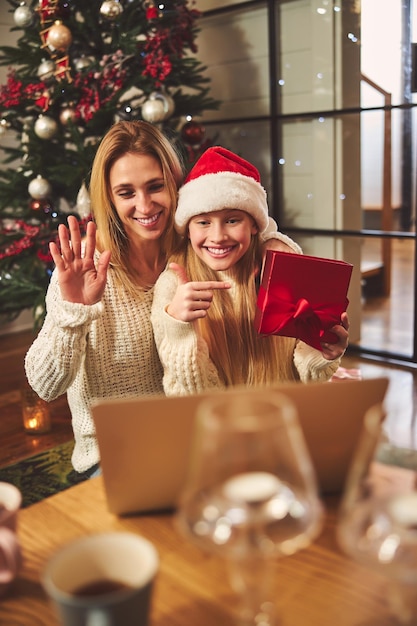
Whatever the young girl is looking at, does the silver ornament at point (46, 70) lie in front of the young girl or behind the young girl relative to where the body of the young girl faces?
behind

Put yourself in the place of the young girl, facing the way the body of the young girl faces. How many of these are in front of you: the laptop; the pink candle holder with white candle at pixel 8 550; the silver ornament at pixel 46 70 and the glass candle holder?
2

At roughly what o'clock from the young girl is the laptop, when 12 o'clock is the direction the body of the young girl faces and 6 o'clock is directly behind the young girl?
The laptop is roughly at 12 o'clock from the young girl.

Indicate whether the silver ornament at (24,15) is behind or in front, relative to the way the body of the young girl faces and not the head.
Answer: behind

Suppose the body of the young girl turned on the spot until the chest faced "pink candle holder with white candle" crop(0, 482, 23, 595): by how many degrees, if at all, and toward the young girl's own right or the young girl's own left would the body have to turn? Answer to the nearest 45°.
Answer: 0° — they already face it

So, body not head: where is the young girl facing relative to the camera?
toward the camera

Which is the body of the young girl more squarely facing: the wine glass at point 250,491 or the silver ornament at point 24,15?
the wine glass

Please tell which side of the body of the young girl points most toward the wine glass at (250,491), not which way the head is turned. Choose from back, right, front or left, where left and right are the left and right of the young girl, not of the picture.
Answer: front

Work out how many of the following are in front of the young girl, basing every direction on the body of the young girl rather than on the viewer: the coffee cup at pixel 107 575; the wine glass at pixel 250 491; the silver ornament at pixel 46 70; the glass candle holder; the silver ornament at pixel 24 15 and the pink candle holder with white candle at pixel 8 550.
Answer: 3

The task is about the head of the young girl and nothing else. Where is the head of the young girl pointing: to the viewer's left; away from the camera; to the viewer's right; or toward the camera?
toward the camera

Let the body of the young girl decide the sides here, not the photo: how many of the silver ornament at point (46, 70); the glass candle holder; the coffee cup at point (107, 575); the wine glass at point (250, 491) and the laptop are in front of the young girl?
3

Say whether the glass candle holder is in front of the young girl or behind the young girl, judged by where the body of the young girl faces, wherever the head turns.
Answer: behind

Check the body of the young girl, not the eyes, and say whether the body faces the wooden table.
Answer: yes

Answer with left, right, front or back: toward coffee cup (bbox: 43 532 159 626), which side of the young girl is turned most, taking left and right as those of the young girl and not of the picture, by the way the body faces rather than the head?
front
